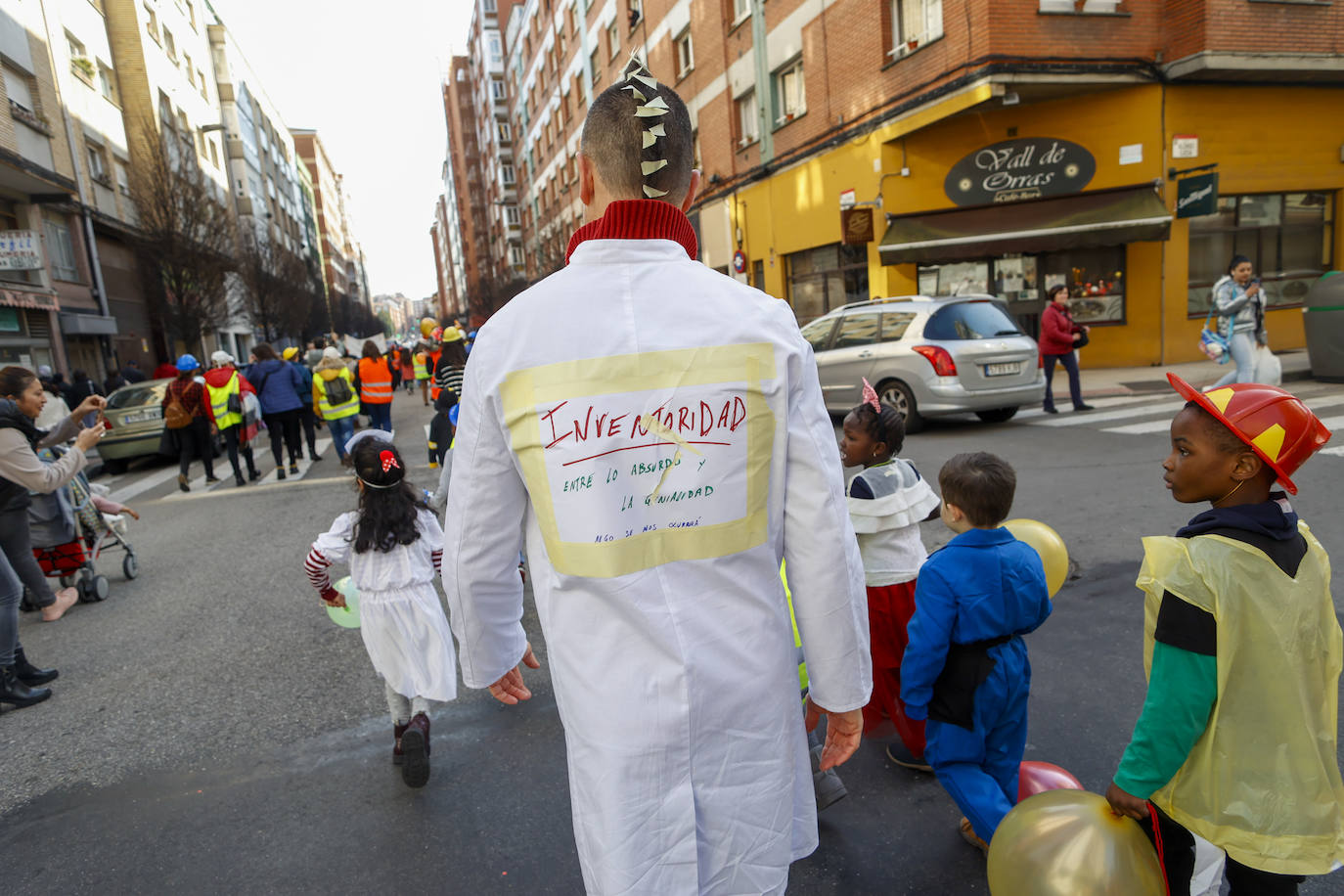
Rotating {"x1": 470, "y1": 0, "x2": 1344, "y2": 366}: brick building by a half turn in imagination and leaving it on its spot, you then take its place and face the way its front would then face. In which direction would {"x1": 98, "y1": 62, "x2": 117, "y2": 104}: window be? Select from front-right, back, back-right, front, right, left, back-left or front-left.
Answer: back-left

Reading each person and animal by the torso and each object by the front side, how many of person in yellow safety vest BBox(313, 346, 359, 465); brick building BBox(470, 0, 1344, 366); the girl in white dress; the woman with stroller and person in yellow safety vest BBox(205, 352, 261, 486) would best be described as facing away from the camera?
3

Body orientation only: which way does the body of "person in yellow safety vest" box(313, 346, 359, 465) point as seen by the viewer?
away from the camera

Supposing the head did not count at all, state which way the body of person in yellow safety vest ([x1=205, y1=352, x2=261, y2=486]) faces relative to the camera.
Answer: away from the camera

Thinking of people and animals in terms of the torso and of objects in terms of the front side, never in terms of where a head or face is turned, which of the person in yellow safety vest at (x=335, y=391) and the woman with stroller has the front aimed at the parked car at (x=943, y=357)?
the woman with stroller

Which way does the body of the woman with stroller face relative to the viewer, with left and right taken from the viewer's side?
facing to the right of the viewer

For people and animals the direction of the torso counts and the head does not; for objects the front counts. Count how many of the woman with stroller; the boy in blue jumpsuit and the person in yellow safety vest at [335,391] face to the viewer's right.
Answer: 1

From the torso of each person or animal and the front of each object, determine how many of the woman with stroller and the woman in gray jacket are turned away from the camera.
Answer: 0

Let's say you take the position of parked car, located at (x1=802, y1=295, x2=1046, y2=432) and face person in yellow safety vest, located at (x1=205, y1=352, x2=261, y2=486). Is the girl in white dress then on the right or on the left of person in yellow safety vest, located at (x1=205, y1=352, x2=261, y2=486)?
left

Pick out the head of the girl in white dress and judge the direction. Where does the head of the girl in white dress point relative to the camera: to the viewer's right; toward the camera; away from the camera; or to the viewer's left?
away from the camera

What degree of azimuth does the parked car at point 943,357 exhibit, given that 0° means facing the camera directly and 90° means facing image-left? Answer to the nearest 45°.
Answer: approximately 135°

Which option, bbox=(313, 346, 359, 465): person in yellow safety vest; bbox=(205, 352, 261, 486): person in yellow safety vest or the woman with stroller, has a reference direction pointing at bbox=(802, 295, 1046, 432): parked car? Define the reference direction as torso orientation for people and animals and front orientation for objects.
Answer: the woman with stroller

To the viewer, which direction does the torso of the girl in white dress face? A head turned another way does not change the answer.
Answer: away from the camera

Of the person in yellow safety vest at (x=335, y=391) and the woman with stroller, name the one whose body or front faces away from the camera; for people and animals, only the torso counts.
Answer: the person in yellow safety vest

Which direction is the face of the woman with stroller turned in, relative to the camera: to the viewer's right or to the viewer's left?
to the viewer's right
